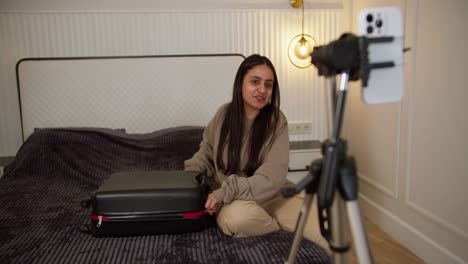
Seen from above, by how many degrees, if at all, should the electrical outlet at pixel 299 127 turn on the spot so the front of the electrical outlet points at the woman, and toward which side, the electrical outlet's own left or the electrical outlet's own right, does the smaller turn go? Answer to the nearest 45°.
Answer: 0° — it already faces them

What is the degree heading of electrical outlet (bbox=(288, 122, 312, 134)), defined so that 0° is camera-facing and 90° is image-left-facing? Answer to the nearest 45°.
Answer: approximately 0°

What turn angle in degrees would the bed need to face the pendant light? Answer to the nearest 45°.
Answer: approximately 90° to its left

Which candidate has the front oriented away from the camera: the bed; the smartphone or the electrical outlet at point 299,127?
the smartphone

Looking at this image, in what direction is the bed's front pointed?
toward the camera

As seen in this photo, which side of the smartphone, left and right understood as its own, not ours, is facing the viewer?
back

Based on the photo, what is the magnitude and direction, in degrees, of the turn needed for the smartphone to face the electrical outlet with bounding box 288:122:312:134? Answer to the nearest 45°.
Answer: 0° — it already faces it

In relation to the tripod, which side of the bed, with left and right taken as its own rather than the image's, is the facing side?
front

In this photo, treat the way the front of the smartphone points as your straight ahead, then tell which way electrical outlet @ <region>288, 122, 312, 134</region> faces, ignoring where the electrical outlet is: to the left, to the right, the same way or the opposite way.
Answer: the opposite way

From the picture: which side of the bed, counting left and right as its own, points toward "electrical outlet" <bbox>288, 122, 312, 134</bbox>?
left

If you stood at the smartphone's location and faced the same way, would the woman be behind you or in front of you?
in front

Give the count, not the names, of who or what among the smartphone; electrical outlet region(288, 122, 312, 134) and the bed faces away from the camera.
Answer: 1

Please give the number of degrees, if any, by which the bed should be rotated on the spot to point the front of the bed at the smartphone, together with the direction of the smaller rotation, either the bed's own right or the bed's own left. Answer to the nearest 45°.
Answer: approximately 45° to the bed's own left

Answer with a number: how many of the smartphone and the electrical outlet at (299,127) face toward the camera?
1
